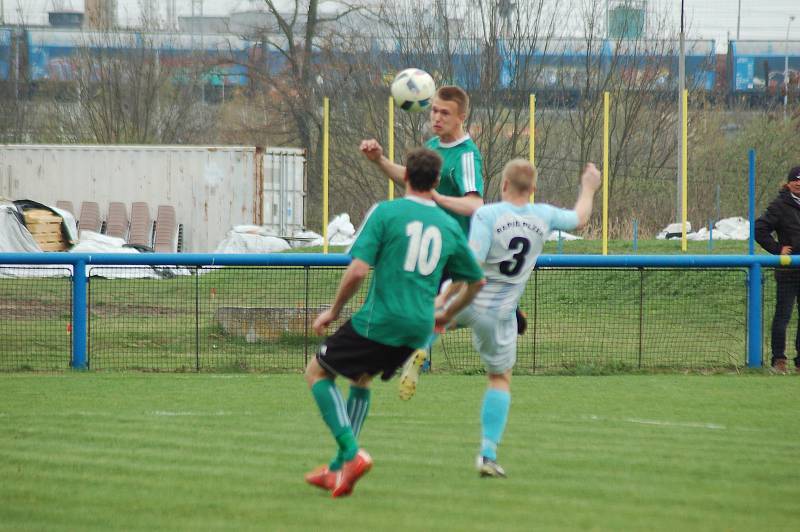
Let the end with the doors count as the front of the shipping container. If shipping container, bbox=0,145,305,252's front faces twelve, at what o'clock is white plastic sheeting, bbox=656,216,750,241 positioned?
The white plastic sheeting is roughly at 11 o'clock from the shipping container.

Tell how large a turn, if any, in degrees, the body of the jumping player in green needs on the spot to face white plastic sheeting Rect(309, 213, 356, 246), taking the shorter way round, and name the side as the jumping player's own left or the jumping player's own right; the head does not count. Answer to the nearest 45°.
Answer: approximately 135° to the jumping player's own right

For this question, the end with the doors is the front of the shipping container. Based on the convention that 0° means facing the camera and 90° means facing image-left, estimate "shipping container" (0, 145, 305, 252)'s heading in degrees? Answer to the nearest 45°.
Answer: approximately 315°

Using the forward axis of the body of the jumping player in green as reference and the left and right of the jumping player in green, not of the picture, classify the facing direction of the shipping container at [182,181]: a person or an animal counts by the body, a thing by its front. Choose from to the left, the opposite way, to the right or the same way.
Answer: to the left

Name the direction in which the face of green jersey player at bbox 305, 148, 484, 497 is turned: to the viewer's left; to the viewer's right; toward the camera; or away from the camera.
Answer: away from the camera

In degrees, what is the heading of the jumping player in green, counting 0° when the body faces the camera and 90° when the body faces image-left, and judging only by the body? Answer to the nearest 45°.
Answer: approximately 45°

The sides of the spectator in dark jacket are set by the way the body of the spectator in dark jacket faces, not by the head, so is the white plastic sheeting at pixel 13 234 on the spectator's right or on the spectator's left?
on the spectator's right

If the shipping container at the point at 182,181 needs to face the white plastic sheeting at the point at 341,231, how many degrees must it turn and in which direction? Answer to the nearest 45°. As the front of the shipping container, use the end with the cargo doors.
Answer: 0° — it already faces it
